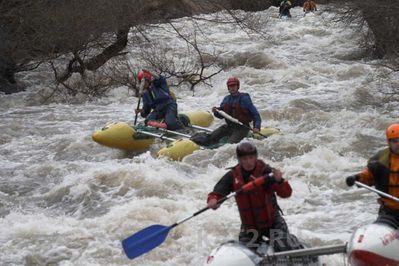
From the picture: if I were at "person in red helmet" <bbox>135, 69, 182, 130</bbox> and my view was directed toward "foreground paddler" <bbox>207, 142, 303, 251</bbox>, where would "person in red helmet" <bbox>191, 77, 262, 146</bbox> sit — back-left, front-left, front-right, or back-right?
front-left

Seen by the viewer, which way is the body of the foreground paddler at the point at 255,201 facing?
toward the camera

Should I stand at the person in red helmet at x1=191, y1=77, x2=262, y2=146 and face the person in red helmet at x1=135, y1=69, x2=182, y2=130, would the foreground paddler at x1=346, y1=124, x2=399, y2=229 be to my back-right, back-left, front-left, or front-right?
back-left

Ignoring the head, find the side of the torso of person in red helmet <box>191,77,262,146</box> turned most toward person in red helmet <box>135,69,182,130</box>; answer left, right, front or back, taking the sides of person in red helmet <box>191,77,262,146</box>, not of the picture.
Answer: right

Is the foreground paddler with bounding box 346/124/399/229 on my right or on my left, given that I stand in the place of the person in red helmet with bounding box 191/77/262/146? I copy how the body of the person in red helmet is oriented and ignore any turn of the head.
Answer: on my left

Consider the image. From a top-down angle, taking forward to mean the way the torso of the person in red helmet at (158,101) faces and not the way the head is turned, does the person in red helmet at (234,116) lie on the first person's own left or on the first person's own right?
on the first person's own left

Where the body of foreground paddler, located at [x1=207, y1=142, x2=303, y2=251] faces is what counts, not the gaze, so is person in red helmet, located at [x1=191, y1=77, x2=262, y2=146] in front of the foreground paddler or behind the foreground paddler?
behind

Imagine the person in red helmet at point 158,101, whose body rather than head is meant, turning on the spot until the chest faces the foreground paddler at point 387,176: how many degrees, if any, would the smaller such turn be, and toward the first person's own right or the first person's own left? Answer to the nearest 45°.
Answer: approximately 45° to the first person's own left

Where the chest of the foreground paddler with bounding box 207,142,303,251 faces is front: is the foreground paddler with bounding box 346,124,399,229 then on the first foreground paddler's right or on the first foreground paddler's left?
on the first foreground paddler's left

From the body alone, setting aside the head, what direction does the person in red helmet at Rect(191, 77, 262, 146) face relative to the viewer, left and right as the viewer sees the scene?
facing the viewer and to the left of the viewer

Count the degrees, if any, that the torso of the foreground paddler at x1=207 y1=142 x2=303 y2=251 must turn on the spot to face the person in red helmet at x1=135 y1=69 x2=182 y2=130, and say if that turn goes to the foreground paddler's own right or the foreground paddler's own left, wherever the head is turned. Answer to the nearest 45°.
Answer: approximately 180°

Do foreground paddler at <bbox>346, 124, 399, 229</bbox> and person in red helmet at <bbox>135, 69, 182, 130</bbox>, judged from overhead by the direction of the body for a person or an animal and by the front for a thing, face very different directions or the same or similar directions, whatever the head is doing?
same or similar directions
